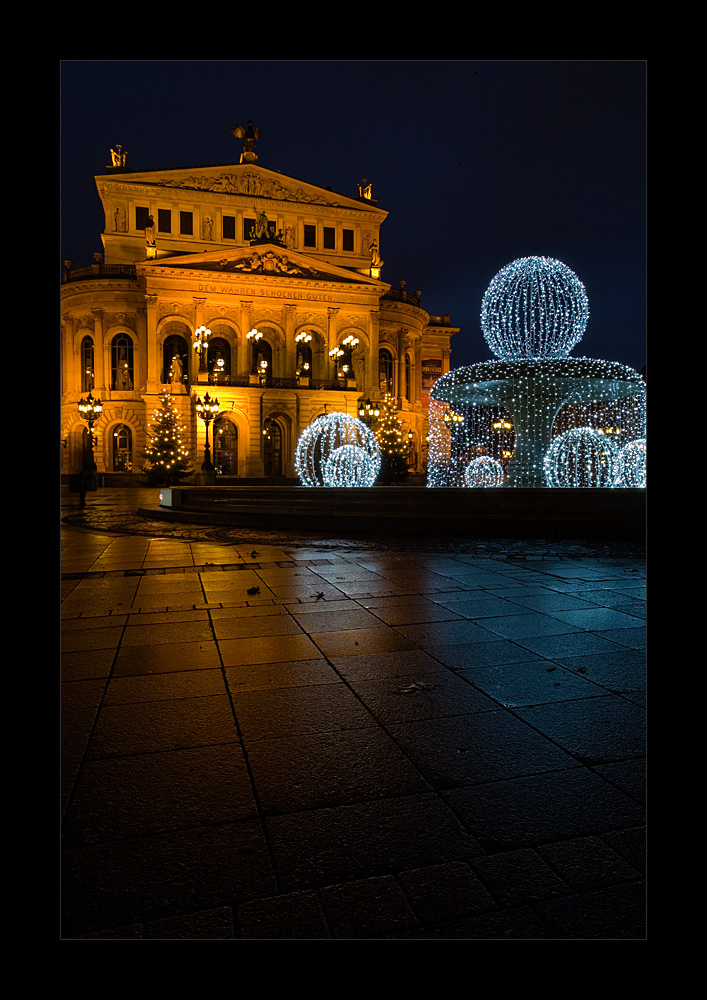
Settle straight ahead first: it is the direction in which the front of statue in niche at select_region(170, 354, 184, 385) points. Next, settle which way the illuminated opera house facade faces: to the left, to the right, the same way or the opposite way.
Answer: the same way

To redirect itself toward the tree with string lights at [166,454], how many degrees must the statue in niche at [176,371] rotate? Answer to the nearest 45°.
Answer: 0° — it already faces it

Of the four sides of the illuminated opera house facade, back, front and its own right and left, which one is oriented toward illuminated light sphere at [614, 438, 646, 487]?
front

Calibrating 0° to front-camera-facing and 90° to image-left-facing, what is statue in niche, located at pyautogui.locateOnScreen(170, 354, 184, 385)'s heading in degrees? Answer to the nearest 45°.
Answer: approximately 0°

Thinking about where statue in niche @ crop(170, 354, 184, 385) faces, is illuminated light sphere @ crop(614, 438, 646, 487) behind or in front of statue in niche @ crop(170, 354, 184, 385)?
in front

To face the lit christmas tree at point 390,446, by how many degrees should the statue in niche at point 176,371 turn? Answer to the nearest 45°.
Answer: approximately 45° to its left

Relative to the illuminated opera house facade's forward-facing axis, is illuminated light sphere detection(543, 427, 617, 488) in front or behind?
in front

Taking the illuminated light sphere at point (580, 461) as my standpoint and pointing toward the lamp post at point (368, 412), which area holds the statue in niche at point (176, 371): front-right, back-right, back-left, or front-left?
front-left

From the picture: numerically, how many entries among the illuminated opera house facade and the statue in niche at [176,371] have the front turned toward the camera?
2

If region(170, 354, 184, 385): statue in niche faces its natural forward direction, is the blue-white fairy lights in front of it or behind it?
in front

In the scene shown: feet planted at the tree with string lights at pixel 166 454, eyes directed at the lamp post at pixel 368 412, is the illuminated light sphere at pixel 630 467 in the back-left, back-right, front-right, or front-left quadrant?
front-right

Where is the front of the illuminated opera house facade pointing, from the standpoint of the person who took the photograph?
facing the viewer
